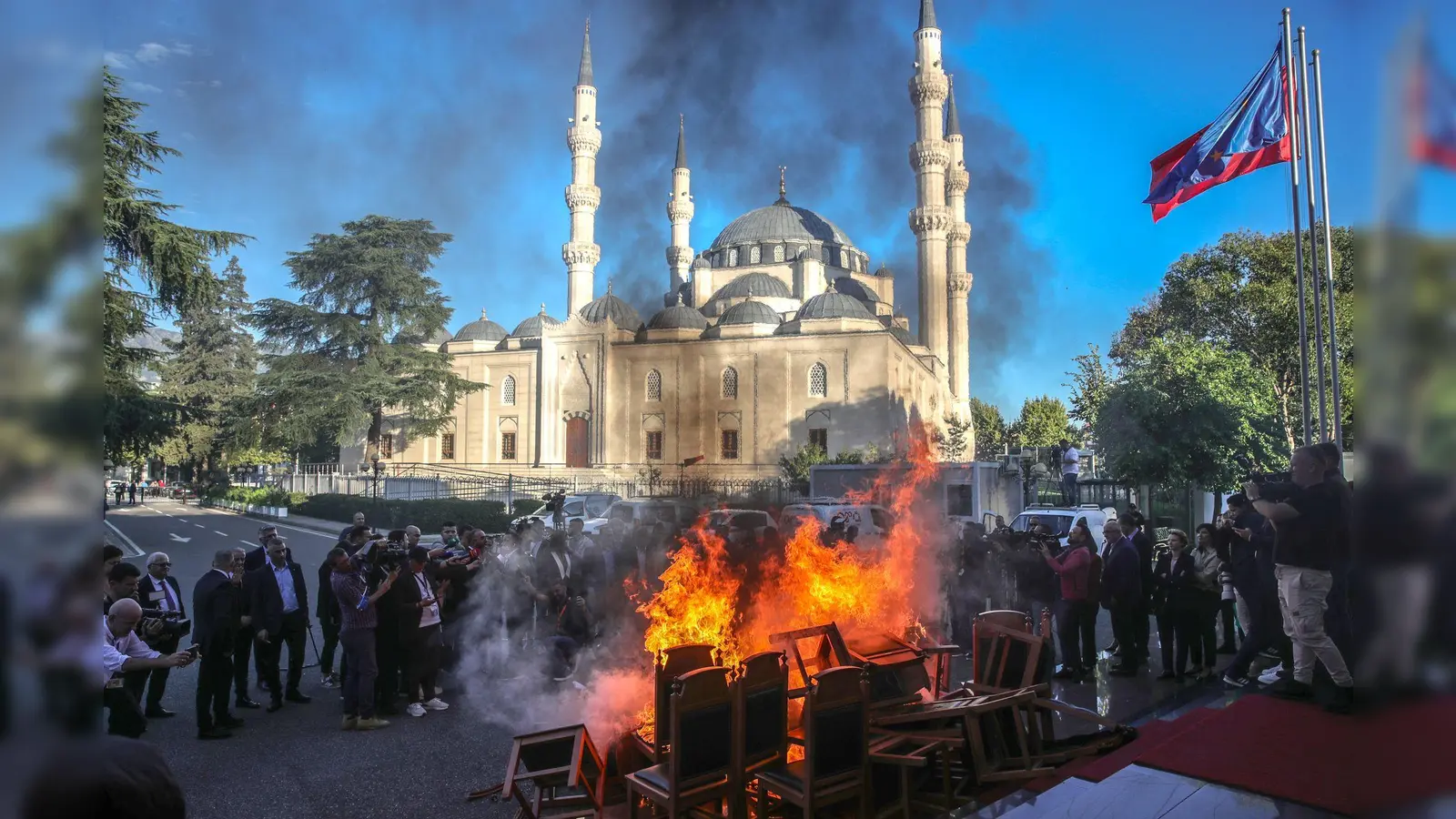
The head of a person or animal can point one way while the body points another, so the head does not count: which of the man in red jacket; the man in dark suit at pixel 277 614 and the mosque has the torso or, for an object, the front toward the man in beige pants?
the man in dark suit

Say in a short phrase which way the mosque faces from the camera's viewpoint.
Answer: facing to the left of the viewer

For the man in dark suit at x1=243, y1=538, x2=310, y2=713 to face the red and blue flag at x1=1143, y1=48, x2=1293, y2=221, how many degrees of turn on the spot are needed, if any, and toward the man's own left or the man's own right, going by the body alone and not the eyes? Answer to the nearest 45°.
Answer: approximately 45° to the man's own left

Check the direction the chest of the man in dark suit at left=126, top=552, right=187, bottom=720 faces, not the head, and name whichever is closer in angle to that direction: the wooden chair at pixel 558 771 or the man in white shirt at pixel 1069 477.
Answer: the wooden chair

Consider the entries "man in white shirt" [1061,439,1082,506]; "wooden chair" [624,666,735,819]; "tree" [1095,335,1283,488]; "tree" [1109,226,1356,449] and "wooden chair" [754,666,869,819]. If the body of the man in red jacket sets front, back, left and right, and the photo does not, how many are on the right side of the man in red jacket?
3

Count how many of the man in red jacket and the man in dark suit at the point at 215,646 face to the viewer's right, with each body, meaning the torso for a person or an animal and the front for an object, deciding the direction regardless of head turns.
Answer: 1

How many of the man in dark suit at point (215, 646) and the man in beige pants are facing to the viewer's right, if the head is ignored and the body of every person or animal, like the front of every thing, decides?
1

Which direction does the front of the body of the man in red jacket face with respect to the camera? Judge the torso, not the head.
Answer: to the viewer's left

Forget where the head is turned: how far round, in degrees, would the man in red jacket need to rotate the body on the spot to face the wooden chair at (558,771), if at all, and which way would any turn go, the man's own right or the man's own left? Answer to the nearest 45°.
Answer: approximately 45° to the man's own left

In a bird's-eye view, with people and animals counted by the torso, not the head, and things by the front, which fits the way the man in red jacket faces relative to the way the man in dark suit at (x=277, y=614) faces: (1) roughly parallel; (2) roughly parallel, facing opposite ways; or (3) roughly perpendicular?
roughly parallel, facing opposite ways

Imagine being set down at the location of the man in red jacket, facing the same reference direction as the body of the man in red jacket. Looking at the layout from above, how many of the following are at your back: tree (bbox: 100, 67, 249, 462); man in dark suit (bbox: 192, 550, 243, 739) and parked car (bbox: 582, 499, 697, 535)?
0

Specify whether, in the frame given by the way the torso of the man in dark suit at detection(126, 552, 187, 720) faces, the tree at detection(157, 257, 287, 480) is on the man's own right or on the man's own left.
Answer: on the man's own left

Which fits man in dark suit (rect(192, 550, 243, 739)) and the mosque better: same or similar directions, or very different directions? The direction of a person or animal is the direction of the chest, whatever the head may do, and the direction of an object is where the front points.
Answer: very different directions

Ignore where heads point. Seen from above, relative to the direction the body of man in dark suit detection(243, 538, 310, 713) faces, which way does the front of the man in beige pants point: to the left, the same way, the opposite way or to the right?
the opposite way

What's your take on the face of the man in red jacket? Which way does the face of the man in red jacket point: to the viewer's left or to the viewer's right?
to the viewer's left

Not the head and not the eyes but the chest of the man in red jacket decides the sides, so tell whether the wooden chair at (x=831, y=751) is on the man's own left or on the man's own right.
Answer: on the man's own left

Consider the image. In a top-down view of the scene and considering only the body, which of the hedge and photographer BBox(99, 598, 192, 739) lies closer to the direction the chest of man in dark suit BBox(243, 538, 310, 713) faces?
the photographer

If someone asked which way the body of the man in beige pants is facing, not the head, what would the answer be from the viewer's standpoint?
to the viewer's left

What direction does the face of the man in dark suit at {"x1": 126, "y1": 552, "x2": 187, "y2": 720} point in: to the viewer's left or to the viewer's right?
to the viewer's right
